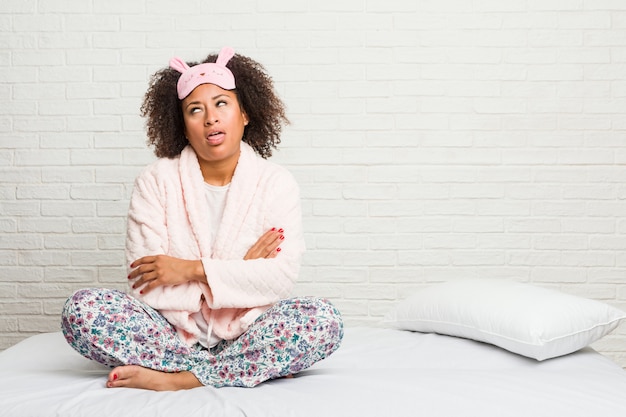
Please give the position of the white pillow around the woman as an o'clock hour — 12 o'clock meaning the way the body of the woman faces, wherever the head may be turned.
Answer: The white pillow is roughly at 9 o'clock from the woman.

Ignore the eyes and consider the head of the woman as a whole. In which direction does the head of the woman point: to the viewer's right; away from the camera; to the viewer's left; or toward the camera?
toward the camera

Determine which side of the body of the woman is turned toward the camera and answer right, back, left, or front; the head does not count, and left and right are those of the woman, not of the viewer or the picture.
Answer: front
